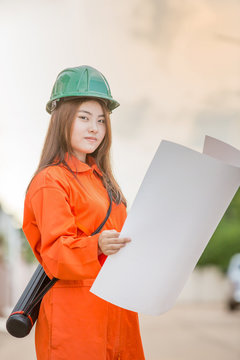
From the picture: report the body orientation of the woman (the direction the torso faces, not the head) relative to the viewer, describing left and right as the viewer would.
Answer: facing the viewer and to the right of the viewer
